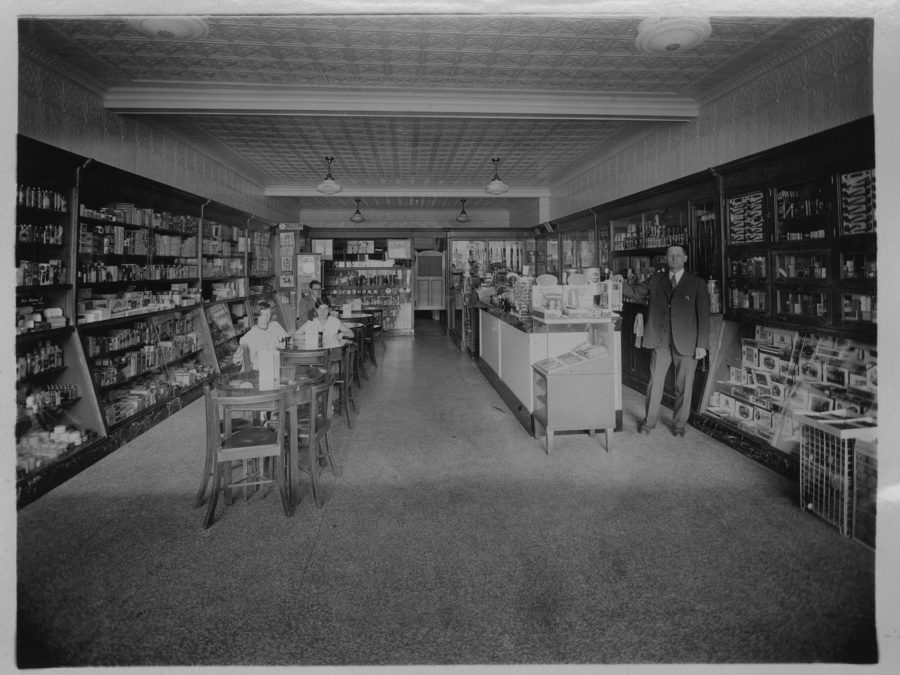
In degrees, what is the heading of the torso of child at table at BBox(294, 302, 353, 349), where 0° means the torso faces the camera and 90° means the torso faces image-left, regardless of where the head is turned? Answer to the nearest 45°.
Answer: approximately 0°

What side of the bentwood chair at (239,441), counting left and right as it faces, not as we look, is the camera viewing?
back

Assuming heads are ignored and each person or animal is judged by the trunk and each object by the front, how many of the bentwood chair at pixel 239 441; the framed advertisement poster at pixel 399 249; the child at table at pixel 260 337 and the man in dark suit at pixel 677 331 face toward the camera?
3

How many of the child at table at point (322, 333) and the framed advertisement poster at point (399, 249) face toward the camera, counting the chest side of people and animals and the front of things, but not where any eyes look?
2

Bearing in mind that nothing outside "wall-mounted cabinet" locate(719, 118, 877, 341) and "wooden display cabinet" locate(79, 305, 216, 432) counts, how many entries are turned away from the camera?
0

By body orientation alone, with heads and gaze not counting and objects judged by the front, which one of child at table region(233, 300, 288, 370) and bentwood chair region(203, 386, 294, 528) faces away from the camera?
the bentwood chair
